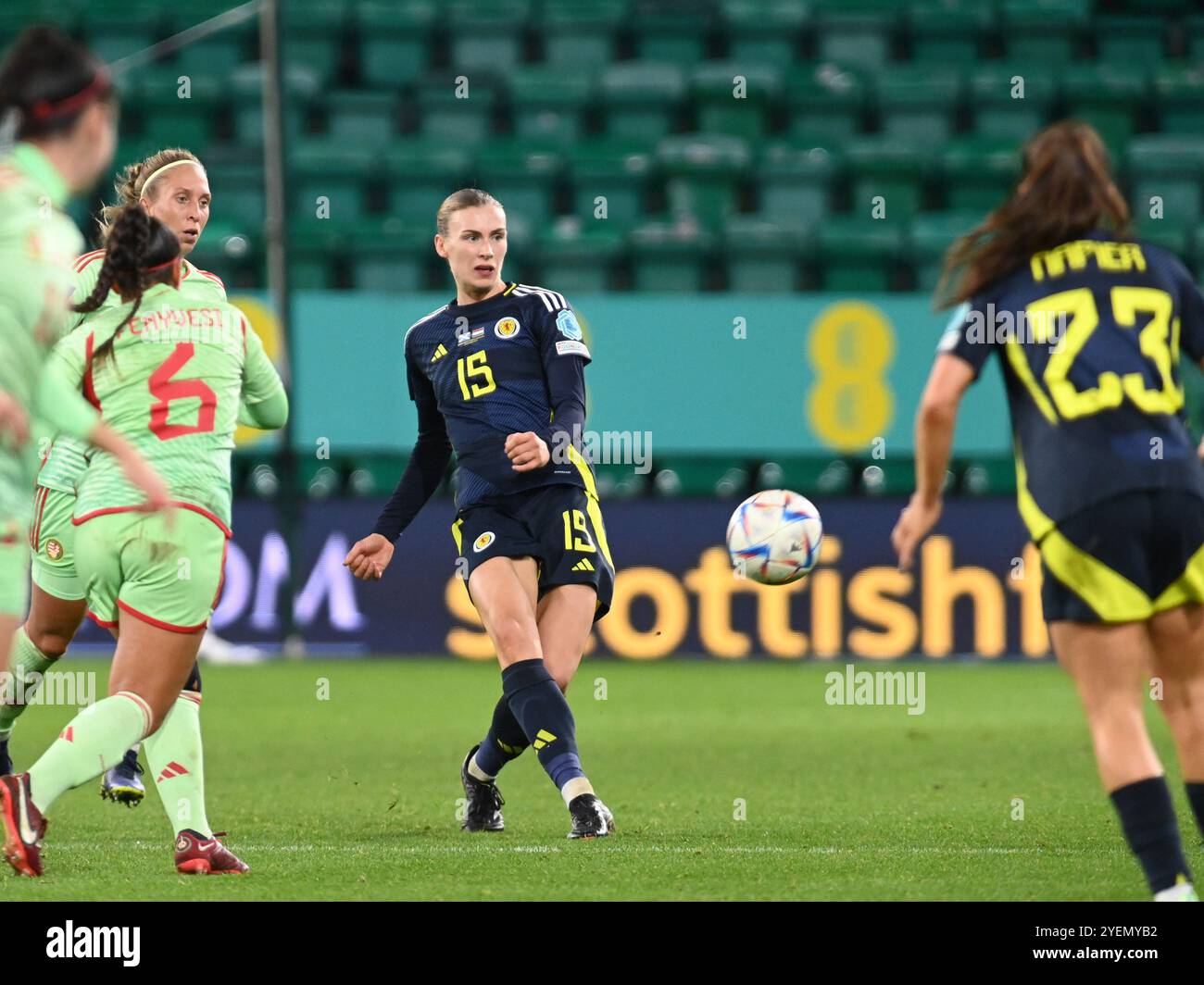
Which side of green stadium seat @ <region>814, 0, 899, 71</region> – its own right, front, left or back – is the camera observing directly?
front

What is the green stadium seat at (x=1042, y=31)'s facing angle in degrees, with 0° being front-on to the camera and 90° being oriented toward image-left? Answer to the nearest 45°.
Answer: approximately 0°

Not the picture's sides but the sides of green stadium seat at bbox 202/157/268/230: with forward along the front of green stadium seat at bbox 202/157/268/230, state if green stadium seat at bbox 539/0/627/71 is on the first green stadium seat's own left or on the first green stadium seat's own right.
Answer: on the first green stadium seat's own left

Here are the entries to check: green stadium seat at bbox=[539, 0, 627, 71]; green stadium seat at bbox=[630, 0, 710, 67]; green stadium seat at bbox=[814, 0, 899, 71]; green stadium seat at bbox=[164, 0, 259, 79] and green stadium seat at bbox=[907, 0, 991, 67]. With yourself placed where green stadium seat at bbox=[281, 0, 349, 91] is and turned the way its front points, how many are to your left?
4

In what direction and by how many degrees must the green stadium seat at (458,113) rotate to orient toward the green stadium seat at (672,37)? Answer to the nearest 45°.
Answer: approximately 90° to its left

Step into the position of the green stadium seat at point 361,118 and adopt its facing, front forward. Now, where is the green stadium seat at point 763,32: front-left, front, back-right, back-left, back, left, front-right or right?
left

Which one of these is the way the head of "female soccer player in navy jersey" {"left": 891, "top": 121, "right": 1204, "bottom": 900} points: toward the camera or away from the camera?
away from the camera

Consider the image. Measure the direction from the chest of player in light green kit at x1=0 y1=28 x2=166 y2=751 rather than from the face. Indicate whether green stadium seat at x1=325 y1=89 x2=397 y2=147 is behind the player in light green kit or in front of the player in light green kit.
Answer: in front

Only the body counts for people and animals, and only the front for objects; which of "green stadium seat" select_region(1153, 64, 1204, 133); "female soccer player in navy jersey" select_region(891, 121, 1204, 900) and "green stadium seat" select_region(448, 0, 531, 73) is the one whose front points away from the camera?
the female soccer player in navy jersey

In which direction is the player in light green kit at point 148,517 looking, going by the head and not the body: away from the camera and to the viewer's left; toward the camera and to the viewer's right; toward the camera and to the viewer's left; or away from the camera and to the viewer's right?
away from the camera and to the viewer's right

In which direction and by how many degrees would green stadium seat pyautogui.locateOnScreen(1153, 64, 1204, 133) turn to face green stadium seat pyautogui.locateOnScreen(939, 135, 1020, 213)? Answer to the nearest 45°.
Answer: approximately 45° to its right
